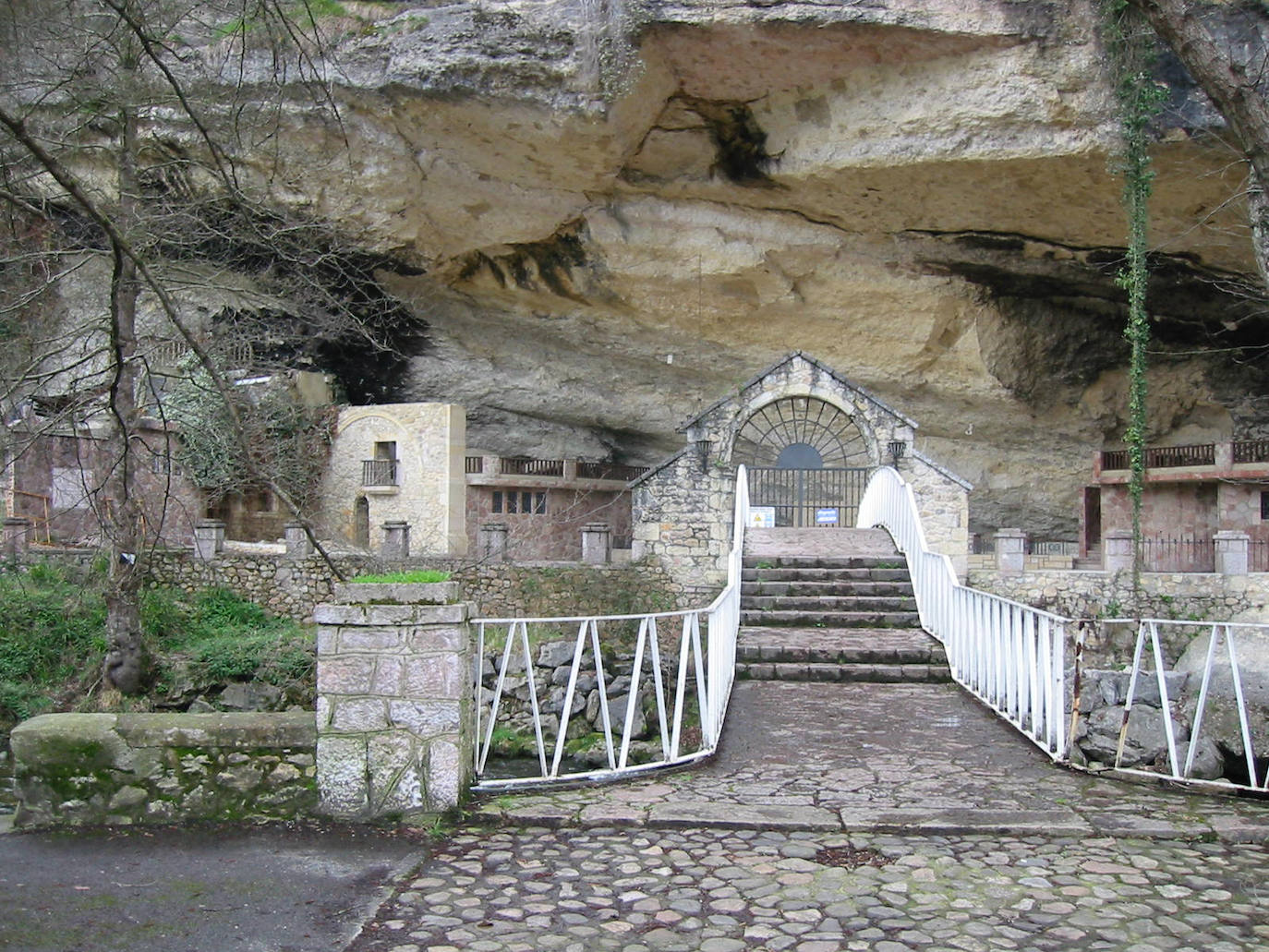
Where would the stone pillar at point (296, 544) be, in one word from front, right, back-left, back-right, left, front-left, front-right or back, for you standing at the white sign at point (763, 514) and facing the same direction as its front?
front-right

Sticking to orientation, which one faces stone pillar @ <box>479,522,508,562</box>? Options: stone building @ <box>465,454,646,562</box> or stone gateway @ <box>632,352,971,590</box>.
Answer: stone building @ <box>465,454,646,562</box>

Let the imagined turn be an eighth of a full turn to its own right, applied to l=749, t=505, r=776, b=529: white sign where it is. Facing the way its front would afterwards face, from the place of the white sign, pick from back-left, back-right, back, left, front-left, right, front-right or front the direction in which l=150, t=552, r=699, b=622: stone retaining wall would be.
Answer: front

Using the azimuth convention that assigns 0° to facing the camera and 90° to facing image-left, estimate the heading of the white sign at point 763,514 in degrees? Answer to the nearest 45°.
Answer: approximately 0°

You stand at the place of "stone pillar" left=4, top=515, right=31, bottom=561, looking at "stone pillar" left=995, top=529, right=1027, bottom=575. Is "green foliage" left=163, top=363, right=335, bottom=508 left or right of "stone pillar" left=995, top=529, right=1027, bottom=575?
left

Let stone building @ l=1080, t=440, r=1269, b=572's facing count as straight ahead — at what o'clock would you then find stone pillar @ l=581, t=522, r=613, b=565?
The stone pillar is roughly at 2 o'clock from the stone building.

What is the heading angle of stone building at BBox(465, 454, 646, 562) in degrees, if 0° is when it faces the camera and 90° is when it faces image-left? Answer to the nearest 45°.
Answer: approximately 0°

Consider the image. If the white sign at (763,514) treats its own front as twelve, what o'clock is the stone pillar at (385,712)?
The stone pillar is roughly at 12 o'clock from the white sign.

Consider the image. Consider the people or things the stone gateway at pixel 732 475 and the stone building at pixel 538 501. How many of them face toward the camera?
2

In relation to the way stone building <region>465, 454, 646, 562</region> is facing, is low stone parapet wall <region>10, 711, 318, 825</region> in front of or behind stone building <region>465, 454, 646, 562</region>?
in front

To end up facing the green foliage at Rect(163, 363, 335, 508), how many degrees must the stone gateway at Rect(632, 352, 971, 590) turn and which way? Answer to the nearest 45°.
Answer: approximately 90° to its right
